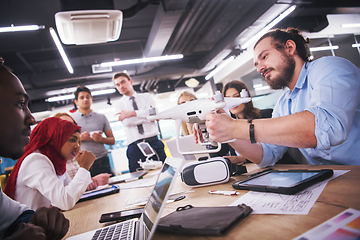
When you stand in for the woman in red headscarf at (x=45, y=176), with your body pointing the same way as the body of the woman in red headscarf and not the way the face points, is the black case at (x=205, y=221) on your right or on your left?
on your right

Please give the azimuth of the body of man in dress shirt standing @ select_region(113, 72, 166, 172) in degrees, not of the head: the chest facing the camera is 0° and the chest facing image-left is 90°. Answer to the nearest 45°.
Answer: approximately 0°

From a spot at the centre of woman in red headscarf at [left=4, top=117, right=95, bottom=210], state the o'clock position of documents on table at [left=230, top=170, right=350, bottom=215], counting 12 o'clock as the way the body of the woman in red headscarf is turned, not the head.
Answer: The documents on table is roughly at 2 o'clock from the woman in red headscarf.

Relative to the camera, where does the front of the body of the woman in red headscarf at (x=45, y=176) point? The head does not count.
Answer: to the viewer's right

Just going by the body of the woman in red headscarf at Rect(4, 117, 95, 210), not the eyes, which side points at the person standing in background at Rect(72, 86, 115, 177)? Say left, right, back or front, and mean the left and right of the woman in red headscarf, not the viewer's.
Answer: left

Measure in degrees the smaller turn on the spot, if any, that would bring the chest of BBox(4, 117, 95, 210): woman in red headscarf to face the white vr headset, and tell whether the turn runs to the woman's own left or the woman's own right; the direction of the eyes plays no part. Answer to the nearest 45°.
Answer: approximately 45° to the woman's own right
